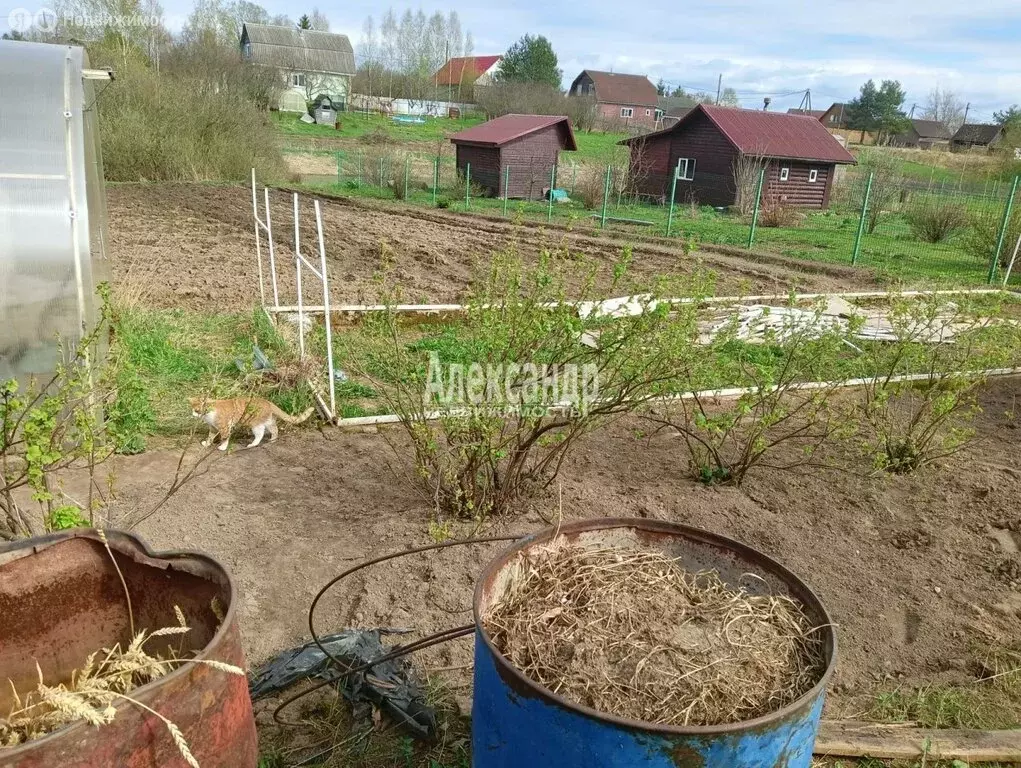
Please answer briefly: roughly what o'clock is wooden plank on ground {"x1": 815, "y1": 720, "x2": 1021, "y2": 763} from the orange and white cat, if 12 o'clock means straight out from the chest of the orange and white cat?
The wooden plank on ground is roughly at 8 o'clock from the orange and white cat.

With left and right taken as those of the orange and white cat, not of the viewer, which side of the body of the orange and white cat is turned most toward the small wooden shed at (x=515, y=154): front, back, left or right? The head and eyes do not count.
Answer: right

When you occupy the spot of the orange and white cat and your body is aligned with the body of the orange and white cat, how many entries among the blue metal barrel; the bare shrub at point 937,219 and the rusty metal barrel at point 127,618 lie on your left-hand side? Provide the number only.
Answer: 2

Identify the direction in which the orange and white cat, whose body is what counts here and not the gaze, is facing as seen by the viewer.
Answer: to the viewer's left

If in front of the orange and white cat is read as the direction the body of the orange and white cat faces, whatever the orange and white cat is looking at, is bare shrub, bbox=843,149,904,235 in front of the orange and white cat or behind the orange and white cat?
behind

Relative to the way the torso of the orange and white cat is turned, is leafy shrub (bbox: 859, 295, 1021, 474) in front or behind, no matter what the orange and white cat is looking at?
behind

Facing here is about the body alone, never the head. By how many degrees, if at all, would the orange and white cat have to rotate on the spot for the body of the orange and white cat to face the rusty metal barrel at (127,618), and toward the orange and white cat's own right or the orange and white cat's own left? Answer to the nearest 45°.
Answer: approximately 90° to the orange and white cat's own left

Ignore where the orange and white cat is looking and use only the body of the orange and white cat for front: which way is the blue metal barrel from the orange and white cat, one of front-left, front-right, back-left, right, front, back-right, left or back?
left

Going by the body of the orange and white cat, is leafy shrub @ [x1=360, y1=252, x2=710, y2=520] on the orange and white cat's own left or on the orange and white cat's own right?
on the orange and white cat's own left

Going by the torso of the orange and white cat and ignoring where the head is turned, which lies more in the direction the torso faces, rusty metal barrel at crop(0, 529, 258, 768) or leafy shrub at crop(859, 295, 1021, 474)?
the rusty metal barrel

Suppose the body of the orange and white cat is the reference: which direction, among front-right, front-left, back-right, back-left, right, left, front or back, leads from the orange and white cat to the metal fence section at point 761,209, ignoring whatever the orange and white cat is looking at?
back-right

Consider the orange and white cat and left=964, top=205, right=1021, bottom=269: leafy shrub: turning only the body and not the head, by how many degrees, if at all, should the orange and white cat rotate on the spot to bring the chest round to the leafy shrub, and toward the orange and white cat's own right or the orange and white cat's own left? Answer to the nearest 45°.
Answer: approximately 135° to the orange and white cat's own right

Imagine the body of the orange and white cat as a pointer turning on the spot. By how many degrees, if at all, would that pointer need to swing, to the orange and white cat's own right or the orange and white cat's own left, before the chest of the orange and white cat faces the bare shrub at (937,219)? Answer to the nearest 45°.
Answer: approximately 135° to the orange and white cat's own right

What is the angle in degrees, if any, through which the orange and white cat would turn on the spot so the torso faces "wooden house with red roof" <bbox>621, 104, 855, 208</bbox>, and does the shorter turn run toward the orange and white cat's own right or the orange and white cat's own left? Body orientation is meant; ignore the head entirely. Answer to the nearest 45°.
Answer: approximately 135° to the orange and white cat's own right

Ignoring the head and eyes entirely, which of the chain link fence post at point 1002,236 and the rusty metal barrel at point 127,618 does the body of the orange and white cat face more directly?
the rusty metal barrel
